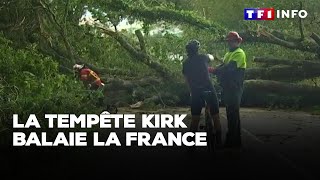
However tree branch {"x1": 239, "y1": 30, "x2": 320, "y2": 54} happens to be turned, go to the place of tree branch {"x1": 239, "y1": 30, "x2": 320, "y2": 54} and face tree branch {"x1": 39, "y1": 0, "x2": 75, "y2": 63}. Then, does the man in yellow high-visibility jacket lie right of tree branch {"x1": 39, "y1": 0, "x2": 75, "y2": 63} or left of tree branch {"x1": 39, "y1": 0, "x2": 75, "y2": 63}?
left

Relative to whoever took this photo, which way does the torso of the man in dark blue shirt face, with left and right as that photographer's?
facing away from the viewer

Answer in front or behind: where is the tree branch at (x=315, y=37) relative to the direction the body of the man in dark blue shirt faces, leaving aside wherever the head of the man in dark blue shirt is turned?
in front

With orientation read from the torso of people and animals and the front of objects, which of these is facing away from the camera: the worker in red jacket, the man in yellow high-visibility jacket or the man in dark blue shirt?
the man in dark blue shirt

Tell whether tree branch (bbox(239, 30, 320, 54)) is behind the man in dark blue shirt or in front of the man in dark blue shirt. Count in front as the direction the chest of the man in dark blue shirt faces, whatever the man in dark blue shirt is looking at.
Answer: in front

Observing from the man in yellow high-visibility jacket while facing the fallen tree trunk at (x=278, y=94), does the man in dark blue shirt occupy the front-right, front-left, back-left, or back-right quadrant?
back-left

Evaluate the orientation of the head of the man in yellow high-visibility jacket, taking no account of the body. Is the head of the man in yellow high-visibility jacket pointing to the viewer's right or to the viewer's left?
to the viewer's left

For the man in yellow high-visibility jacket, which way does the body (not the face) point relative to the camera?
to the viewer's left
